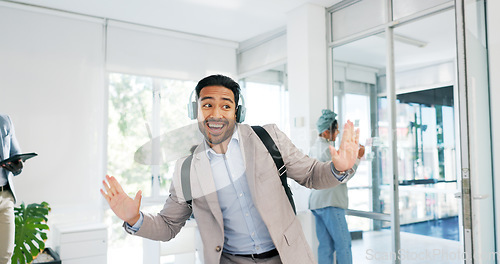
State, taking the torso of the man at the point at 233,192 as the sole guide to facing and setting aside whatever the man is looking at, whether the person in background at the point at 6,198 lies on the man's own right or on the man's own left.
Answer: on the man's own right

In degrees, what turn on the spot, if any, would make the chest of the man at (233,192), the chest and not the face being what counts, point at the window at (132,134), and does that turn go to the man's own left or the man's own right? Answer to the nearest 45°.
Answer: approximately 180°

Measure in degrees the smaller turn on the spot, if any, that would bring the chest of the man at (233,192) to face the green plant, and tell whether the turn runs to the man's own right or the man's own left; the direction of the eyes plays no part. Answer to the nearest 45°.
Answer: approximately 135° to the man's own right

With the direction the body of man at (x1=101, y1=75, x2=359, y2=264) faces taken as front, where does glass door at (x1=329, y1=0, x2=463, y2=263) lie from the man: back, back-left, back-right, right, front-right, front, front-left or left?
back-left

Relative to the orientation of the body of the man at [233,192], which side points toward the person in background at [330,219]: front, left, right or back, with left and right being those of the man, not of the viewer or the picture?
back

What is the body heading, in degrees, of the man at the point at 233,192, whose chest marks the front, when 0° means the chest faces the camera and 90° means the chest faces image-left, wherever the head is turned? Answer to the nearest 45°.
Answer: approximately 0°
